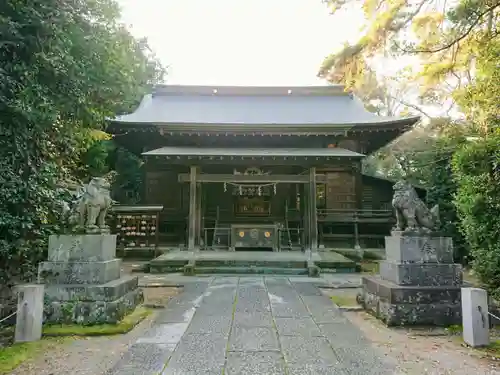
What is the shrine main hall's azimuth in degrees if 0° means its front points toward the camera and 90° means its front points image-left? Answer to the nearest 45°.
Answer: approximately 0°

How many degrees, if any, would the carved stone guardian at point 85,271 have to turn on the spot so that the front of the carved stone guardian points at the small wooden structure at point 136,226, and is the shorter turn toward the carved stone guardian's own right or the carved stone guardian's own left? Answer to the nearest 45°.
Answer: approximately 135° to the carved stone guardian's own left

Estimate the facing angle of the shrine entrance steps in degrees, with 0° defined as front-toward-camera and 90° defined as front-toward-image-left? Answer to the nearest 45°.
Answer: approximately 0°

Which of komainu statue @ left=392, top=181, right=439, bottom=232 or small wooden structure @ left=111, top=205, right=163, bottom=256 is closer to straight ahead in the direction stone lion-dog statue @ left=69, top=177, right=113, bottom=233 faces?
the komainu statue

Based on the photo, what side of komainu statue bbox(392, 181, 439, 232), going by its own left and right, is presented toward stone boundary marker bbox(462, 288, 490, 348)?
left

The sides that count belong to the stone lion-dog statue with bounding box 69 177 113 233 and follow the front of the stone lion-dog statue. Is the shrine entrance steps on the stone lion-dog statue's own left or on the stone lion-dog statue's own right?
on the stone lion-dog statue's own left

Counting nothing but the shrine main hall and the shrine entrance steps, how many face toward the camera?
2
